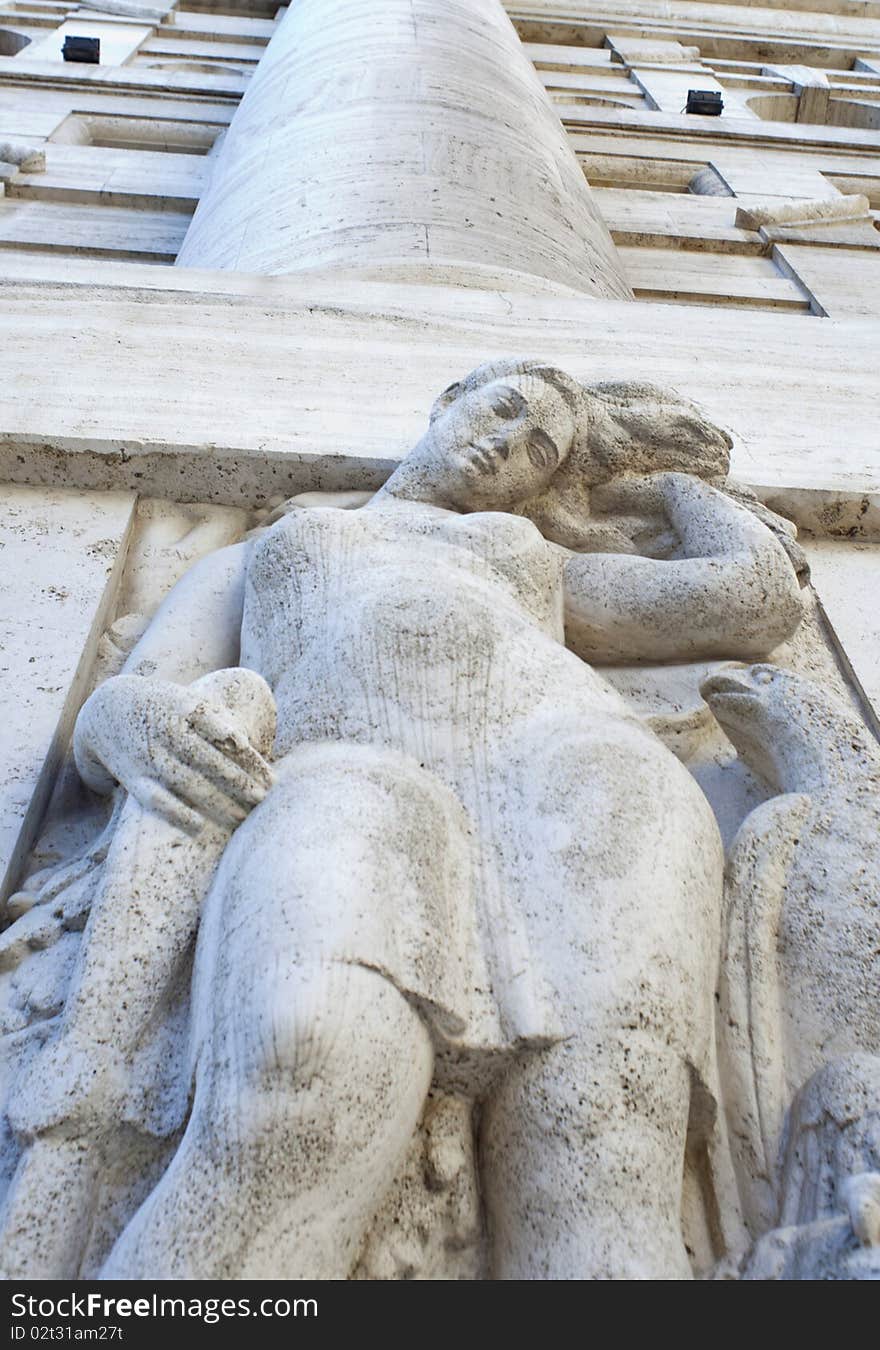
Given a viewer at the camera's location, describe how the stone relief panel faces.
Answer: facing the viewer
